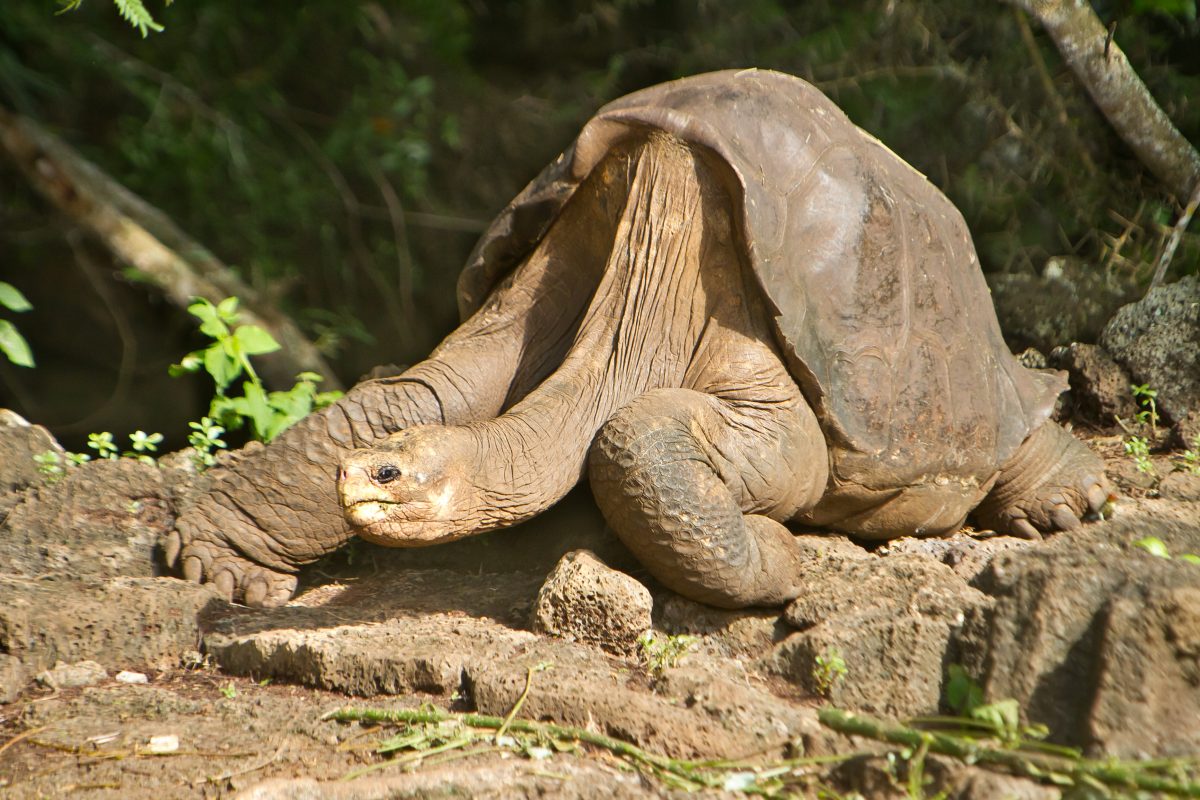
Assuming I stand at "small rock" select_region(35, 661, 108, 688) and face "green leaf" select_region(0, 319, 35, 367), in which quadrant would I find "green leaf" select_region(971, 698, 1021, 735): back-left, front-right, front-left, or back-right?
back-right

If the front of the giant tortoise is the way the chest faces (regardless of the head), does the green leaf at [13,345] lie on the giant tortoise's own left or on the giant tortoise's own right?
on the giant tortoise's own right

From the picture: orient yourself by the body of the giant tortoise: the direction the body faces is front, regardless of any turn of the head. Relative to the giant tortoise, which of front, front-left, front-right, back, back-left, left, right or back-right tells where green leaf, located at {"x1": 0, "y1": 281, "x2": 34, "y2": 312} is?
front-right

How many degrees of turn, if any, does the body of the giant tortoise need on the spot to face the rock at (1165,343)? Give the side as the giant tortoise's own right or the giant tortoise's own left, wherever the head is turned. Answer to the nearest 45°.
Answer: approximately 180°

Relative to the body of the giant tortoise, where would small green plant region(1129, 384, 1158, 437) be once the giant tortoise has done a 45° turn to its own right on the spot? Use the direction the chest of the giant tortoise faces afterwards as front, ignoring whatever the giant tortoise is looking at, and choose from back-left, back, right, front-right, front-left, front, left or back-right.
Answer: back-right

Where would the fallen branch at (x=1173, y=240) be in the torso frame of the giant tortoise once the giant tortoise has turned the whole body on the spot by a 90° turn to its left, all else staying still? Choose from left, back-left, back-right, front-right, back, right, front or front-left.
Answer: left

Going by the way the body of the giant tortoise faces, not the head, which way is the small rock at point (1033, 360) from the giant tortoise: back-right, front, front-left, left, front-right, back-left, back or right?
back

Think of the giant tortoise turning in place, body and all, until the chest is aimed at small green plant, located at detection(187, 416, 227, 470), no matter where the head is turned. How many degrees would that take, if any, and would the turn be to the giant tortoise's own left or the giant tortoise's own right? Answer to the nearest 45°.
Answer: approximately 45° to the giant tortoise's own right

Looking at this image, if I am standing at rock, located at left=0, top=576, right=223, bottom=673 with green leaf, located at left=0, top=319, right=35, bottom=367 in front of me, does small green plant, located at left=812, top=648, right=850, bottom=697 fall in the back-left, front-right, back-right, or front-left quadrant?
back-right

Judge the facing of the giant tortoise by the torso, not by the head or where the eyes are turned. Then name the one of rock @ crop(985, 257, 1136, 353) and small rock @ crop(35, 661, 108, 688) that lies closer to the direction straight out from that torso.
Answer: the small rock

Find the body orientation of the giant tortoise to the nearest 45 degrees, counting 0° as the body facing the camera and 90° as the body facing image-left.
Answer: approximately 45°

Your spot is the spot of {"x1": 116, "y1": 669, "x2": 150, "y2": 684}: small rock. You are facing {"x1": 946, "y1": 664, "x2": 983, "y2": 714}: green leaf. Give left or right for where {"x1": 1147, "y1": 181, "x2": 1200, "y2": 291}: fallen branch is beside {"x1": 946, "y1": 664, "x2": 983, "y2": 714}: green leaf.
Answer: left
